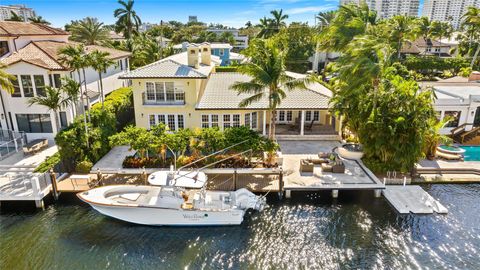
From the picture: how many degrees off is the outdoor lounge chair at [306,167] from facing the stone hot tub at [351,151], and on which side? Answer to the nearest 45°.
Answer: approximately 45° to its left

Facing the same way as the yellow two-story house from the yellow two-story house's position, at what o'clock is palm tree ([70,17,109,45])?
The palm tree is roughly at 5 o'clock from the yellow two-story house.

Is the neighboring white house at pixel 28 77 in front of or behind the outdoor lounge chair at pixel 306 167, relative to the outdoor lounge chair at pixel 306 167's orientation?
behind

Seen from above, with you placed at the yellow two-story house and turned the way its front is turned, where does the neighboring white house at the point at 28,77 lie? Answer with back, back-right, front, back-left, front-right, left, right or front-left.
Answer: right

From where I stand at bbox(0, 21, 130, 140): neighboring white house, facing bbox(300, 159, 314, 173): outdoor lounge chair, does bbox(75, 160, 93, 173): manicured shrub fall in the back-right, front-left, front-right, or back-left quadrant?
front-right

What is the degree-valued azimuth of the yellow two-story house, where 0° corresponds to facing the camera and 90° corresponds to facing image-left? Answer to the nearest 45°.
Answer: approximately 0°

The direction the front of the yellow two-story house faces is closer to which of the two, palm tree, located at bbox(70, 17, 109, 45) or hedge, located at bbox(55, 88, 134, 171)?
the hedge

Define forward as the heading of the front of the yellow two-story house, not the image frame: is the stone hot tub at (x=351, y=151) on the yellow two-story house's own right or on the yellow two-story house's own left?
on the yellow two-story house's own left
